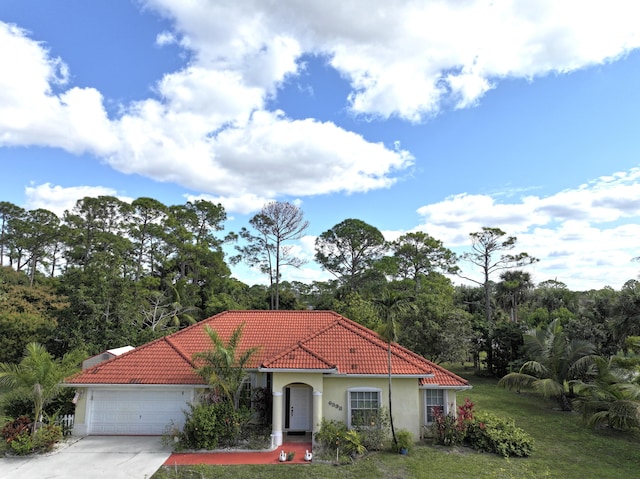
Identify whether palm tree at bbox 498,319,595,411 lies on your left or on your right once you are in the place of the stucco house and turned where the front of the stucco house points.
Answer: on your left

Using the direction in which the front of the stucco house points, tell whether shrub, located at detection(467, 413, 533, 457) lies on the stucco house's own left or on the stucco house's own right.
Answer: on the stucco house's own left

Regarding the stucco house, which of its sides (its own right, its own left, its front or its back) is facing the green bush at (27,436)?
right

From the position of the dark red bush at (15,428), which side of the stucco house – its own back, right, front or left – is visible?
right

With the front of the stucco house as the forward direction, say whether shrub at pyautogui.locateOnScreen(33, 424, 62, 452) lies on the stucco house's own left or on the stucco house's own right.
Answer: on the stucco house's own right

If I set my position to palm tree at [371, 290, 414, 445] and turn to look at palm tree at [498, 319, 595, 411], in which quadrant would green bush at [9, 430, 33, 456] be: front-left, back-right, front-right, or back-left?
back-left

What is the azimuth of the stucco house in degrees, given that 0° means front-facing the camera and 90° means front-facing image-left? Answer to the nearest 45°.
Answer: approximately 0°
